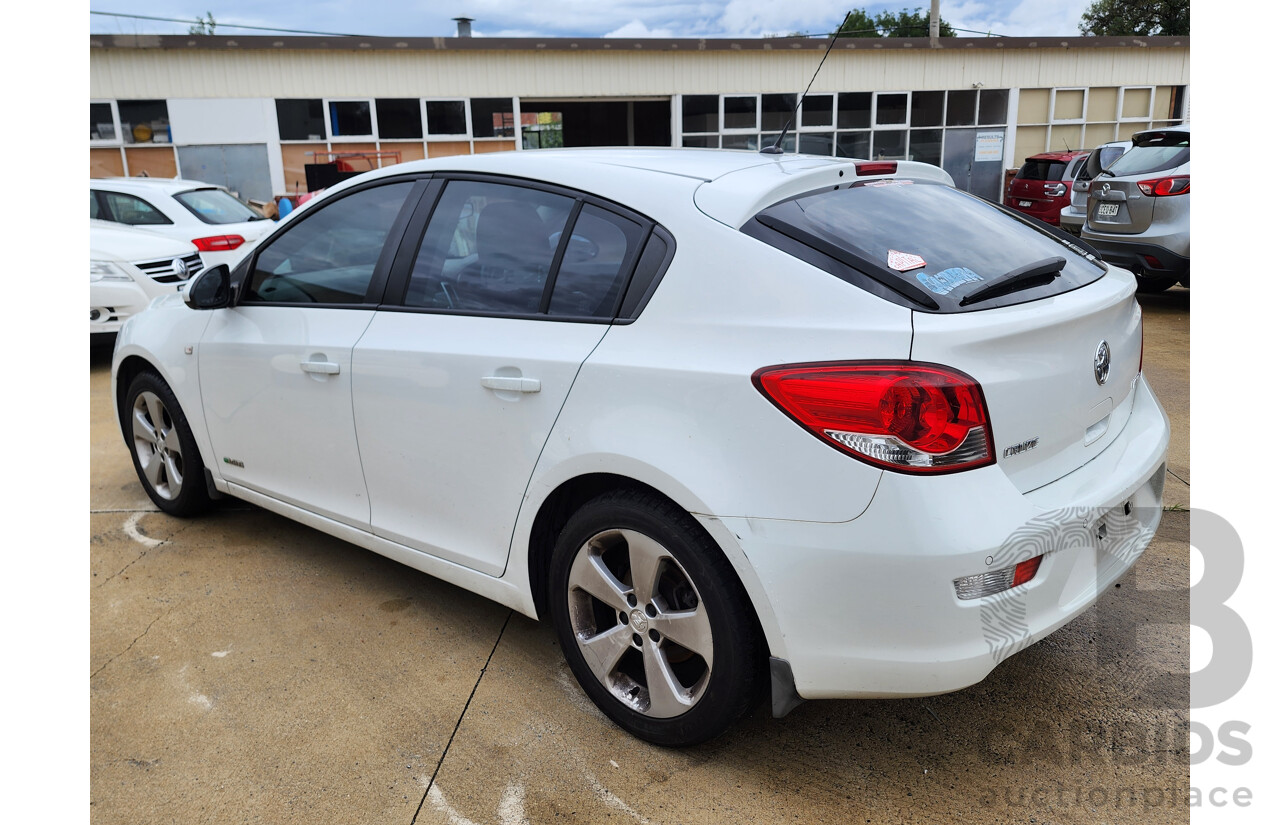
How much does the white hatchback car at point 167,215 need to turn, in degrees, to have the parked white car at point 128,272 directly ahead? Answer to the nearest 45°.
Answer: approximately 135° to its left

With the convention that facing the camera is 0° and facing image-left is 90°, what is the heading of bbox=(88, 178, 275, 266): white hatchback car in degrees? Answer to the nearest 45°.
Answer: approximately 135°

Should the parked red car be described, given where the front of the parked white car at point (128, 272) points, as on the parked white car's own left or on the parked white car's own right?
on the parked white car's own left

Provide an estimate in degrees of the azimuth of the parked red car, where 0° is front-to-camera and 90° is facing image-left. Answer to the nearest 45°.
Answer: approximately 225°

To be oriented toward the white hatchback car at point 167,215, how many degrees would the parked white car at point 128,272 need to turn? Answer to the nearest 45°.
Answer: approximately 135° to its left

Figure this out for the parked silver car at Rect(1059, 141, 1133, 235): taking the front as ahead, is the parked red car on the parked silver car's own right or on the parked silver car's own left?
on the parked silver car's own left

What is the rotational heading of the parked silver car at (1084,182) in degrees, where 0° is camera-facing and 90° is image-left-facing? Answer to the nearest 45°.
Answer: approximately 225°

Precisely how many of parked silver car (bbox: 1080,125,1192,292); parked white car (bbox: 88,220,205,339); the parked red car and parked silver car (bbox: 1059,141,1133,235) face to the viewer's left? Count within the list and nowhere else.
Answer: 0

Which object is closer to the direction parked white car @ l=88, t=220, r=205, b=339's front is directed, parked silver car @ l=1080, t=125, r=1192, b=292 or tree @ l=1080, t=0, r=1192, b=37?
the parked silver car

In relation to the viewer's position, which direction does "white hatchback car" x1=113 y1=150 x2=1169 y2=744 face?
facing away from the viewer and to the left of the viewer

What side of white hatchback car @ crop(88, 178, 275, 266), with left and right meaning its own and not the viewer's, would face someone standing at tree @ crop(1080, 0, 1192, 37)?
right
